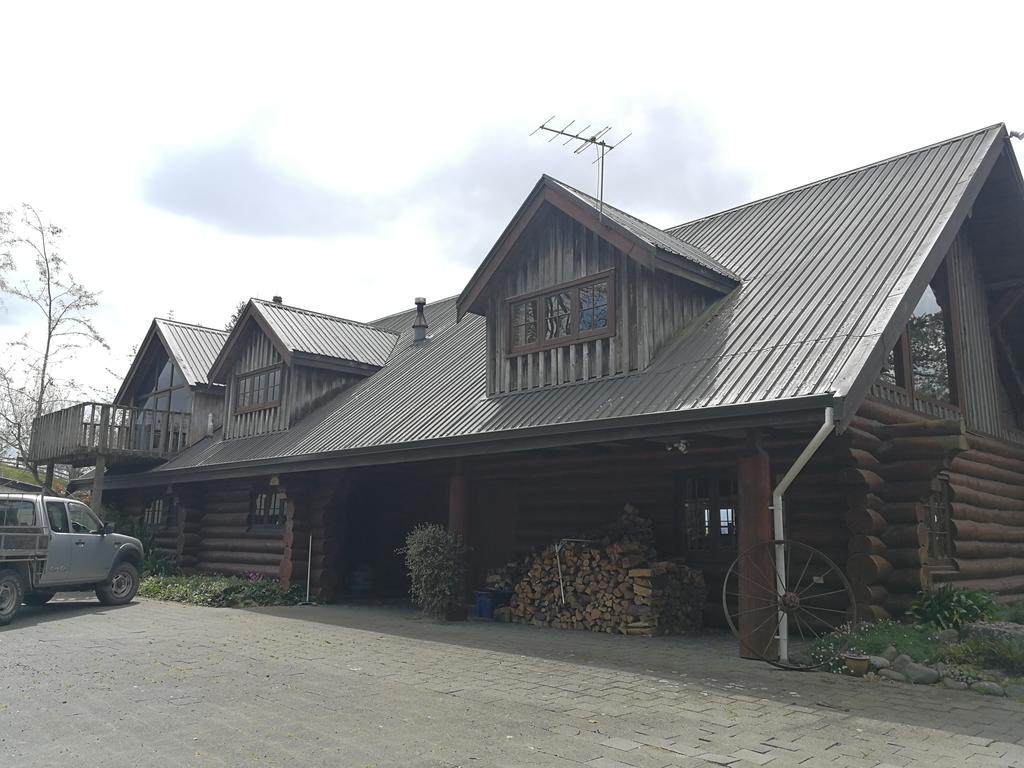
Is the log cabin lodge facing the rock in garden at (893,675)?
no

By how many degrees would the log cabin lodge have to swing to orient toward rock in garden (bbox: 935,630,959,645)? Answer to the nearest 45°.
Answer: approximately 90° to its left

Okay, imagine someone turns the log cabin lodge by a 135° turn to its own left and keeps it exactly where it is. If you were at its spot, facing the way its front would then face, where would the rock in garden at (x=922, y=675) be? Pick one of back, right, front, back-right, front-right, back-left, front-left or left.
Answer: right

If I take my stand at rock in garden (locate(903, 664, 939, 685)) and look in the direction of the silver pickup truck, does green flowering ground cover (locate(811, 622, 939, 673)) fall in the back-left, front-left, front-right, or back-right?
front-right

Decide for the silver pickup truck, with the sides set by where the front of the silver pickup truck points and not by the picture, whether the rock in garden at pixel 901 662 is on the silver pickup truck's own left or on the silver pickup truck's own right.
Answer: on the silver pickup truck's own right

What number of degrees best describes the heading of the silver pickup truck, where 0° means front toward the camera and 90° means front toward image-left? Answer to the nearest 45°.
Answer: approximately 225°

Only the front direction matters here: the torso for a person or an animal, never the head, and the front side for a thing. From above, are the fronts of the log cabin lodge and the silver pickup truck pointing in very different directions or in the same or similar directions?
very different directions

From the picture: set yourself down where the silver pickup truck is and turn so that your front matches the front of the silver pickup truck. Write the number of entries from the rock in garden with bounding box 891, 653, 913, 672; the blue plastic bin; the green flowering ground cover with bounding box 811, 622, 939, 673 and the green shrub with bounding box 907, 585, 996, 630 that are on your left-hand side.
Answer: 0

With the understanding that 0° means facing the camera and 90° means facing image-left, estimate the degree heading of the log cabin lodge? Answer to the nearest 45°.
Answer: approximately 45°

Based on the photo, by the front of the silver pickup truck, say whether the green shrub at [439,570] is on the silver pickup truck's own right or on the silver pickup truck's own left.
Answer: on the silver pickup truck's own right
